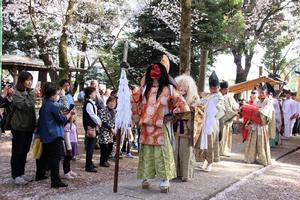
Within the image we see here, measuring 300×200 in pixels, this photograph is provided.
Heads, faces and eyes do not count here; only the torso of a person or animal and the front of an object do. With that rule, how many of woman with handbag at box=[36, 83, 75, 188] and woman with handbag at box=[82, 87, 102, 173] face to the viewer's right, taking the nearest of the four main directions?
2

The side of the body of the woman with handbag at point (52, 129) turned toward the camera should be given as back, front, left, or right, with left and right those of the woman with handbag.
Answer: right

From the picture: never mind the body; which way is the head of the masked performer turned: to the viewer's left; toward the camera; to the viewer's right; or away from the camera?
toward the camera

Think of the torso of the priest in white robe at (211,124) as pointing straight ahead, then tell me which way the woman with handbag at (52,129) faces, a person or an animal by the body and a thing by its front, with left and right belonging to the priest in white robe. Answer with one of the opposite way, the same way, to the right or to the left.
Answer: the opposite way

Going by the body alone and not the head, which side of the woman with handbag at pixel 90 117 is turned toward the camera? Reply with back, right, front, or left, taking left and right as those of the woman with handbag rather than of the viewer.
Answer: right

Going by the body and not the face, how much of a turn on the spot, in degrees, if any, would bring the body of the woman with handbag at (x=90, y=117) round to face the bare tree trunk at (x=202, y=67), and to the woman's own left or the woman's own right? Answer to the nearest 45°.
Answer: approximately 45° to the woman's own left

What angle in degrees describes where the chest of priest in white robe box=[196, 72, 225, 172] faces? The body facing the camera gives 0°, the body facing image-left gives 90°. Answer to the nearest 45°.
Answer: approximately 45°

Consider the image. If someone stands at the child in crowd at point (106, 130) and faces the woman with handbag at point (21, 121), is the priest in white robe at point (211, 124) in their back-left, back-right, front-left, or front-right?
back-left

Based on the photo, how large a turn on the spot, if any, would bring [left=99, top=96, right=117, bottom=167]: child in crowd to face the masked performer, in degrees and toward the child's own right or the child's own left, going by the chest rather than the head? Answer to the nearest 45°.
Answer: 0° — they already face them

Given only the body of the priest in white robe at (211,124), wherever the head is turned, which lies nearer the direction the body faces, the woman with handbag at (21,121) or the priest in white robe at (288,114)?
the woman with handbag

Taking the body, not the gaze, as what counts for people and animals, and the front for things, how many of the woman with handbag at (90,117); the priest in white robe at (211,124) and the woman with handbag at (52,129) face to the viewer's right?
2

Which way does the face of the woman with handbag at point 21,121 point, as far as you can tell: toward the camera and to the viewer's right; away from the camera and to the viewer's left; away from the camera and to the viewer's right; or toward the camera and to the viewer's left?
toward the camera and to the viewer's right

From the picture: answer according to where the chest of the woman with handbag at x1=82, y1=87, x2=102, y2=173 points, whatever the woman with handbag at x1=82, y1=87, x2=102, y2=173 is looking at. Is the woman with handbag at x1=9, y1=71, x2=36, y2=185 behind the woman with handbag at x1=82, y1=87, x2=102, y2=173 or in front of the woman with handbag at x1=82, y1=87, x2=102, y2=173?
behind

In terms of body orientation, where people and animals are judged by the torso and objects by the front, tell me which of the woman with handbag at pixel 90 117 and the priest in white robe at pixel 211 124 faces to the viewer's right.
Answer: the woman with handbag

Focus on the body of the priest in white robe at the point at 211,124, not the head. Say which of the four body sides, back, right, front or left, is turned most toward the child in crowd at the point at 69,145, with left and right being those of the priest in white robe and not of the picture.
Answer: front
